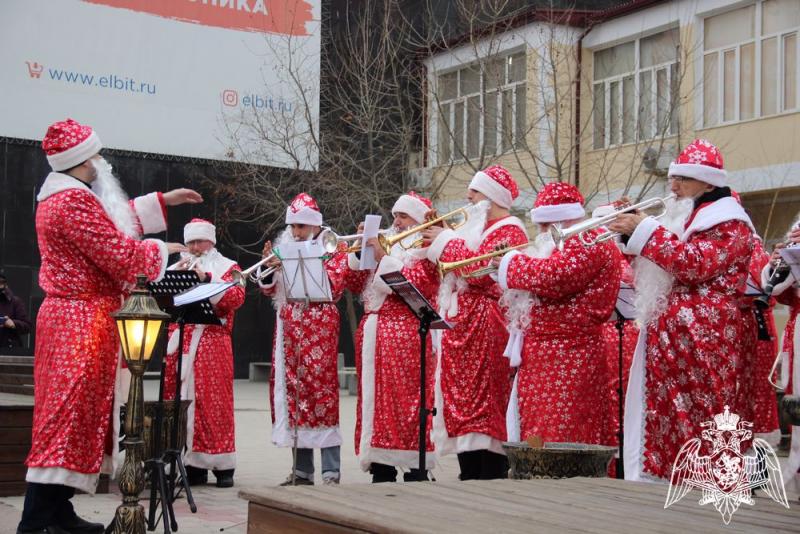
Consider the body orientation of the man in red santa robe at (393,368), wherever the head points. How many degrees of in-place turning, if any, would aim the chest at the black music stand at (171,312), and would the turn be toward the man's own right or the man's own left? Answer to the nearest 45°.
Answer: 0° — they already face it

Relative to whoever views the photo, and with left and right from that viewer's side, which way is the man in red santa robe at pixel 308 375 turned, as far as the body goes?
facing the viewer and to the left of the viewer

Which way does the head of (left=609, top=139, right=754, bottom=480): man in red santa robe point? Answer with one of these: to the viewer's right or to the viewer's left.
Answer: to the viewer's left

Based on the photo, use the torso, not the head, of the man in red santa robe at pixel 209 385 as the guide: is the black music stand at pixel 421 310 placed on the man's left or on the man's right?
on the man's left

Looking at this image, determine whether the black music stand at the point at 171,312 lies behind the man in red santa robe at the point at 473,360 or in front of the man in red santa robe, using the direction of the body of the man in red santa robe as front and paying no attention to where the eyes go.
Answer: in front

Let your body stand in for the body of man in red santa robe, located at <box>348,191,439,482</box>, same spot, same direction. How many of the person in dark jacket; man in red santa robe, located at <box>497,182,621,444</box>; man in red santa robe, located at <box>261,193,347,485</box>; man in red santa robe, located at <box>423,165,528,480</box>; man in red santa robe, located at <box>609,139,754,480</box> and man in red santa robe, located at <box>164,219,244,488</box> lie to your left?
3

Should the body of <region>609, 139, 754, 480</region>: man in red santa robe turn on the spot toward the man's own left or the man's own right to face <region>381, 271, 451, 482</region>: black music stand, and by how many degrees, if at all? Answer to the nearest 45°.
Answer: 0° — they already face it

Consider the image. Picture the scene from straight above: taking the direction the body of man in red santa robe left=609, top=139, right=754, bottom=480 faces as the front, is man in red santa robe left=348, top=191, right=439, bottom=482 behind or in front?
in front

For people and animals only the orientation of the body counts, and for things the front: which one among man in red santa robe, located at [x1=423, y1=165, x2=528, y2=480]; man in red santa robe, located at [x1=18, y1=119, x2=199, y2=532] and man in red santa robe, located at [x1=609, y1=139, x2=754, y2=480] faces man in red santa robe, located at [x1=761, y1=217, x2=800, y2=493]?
man in red santa robe, located at [x1=18, y1=119, x2=199, y2=532]

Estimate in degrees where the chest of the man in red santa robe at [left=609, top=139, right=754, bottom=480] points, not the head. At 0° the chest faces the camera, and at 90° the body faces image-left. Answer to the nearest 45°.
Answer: approximately 90°

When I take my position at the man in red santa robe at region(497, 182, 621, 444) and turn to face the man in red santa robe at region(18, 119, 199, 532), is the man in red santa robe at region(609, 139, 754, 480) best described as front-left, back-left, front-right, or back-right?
back-left

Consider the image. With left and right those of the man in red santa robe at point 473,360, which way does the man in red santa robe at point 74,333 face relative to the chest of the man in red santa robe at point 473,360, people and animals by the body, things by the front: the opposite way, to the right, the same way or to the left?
the opposite way

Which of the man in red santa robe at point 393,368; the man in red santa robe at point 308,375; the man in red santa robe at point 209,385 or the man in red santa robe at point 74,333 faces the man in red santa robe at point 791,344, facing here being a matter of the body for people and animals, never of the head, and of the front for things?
the man in red santa robe at point 74,333

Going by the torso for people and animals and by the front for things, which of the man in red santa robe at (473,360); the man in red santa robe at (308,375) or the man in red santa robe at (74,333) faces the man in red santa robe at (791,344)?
the man in red santa robe at (74,333)

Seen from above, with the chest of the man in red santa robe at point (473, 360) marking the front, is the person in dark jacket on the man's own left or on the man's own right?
on the man's own right

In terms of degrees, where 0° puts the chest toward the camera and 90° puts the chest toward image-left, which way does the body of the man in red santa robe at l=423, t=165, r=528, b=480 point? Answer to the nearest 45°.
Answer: approximately 90°

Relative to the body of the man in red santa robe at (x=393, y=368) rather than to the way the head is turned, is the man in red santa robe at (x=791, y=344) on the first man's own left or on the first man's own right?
on the first man's own left
